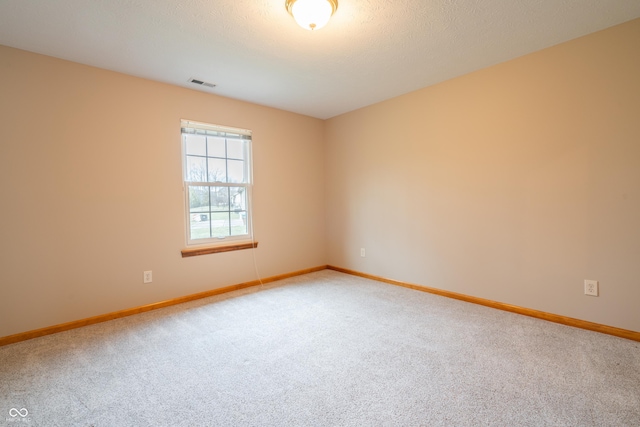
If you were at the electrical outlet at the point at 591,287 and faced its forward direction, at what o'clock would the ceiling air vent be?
The ceiling air vent is roughly at 2 o'clock from the electrical outlet.

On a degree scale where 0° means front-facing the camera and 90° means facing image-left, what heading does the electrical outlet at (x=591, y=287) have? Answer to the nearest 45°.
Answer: approximately 0°

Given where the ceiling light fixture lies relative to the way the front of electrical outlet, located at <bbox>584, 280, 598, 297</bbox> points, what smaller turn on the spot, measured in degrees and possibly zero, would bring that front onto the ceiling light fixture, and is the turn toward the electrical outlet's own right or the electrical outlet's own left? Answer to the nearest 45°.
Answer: approximately 45° to the electrical outlet's own right

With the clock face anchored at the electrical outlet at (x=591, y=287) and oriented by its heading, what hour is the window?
The window is roughly at 2 o'clock from the electrical outlet.
